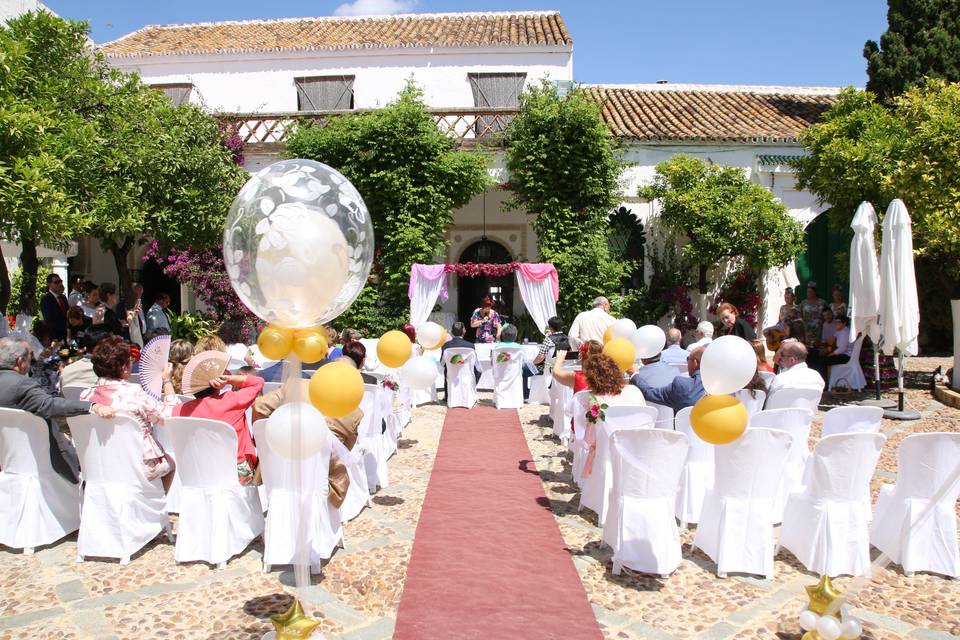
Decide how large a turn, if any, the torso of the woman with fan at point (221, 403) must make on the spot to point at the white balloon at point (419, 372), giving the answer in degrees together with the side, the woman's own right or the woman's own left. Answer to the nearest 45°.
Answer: approximately 45° to the woman's own right

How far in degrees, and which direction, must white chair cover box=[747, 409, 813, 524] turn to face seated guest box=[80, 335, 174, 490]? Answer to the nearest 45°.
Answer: approximately 135° to its left

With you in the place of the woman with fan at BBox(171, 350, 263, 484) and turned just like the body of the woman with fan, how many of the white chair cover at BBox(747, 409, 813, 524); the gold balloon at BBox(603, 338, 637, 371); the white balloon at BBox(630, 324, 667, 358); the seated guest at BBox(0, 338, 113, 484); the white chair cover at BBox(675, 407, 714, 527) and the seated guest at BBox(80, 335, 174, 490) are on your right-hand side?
4

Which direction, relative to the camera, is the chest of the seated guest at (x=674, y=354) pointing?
away from the camera

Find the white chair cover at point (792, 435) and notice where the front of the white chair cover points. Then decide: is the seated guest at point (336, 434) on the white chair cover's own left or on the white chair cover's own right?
on the white chair cover's own left

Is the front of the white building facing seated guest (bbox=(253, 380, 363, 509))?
yes

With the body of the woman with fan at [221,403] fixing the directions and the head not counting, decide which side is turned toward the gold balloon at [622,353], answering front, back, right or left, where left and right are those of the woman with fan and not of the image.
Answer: right

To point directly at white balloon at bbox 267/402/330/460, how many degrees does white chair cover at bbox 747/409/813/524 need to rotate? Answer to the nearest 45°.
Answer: approximately 135° to its left

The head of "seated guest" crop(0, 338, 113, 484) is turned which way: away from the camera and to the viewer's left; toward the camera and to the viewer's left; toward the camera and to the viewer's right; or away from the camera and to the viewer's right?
away from the camera and to the viewer's right

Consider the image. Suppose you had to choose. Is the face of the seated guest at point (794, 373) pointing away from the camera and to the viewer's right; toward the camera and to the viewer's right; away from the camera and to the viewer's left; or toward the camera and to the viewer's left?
away from the camera and to the viewer's left

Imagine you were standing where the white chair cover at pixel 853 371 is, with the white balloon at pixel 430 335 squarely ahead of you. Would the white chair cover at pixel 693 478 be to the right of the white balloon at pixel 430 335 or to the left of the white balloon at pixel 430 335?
left

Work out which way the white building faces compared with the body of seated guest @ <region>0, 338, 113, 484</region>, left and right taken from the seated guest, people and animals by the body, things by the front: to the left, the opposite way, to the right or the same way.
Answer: the opposite way

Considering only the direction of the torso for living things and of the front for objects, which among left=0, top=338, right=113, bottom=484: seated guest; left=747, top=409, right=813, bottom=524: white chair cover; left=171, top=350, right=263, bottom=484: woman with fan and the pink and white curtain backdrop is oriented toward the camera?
the pink and white curtain backdrop

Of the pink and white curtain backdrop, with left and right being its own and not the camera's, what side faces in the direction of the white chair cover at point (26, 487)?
front

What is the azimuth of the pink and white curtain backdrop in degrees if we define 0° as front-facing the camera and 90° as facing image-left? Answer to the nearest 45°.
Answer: approximately 0°

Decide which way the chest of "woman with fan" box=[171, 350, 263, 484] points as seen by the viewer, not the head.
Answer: away from the camera

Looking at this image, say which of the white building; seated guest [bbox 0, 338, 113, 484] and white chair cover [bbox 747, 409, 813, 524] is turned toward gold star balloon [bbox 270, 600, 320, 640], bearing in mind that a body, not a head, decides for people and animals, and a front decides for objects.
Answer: the white building

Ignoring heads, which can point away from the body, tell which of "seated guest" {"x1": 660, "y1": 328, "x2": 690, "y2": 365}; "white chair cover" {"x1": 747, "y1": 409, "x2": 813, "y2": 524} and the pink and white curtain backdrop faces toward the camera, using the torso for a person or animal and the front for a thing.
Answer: the pink and white curtain backdrop
